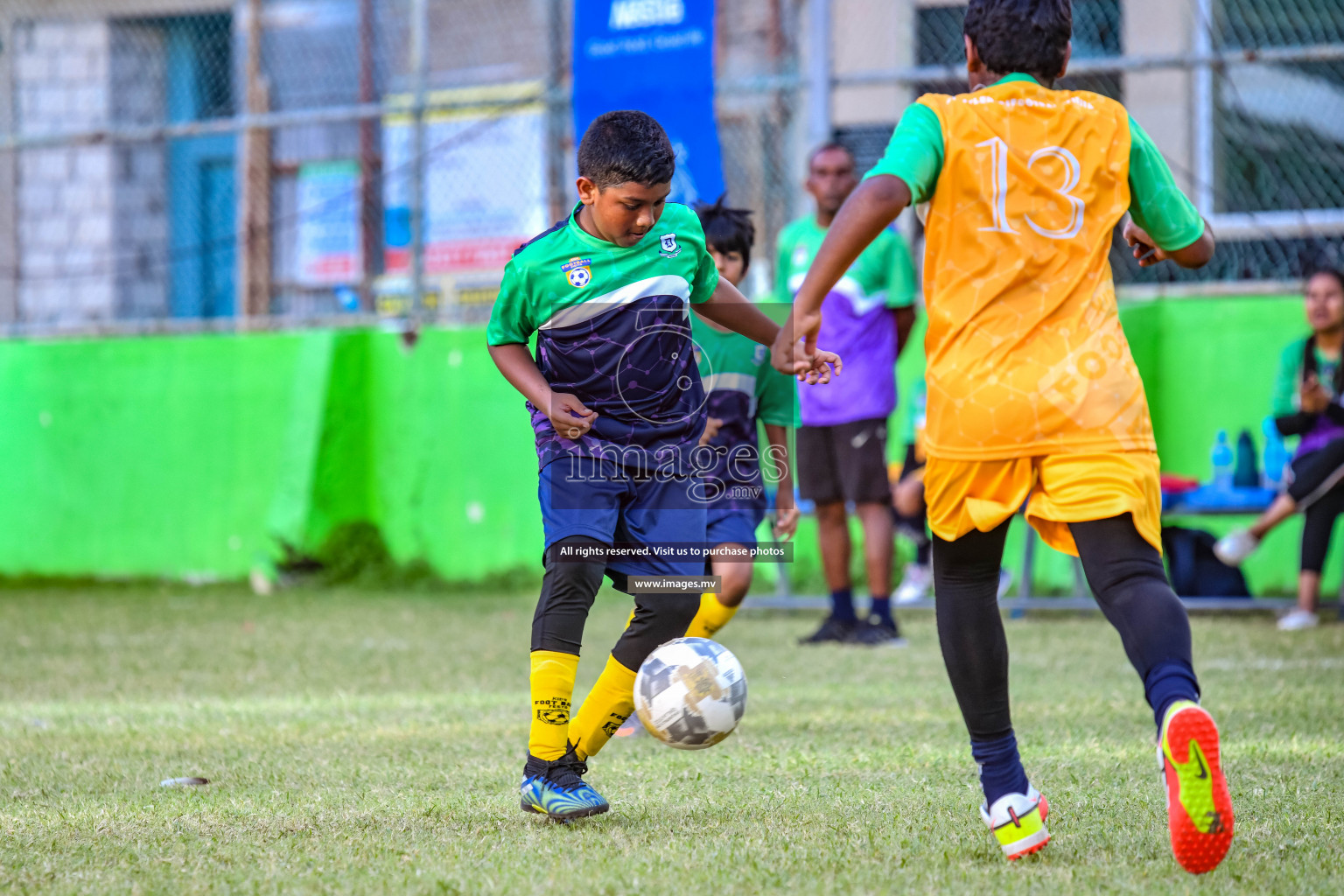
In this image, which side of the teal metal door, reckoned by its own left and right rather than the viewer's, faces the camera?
front

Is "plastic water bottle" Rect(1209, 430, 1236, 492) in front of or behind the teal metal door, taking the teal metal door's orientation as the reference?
in front

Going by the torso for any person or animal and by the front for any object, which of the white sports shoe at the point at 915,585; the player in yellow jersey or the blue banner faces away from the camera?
the player in yellow jersey

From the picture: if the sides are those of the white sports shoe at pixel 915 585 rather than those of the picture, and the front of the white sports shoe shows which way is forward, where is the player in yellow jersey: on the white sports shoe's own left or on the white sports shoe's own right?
on the white sports shoe's own left

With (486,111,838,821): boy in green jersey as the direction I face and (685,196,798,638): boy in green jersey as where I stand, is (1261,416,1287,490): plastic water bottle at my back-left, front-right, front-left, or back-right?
back-left

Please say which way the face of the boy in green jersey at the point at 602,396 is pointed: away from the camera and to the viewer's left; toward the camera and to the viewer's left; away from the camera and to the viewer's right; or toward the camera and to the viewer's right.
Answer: toward the camera and to the viewer's right

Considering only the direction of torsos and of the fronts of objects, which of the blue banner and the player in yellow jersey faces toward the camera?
the blue banner

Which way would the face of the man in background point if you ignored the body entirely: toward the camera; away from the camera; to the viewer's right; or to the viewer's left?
toward the camera

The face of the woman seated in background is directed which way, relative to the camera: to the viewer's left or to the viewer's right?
to the viewer's left

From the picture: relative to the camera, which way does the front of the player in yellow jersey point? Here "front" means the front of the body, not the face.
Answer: away from the camera

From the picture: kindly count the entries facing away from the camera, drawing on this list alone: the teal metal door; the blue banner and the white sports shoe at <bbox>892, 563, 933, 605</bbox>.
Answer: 0

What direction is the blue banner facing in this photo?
toward the camera

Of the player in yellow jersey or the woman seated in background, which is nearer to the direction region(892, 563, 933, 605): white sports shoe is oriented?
the player in yellow jersey

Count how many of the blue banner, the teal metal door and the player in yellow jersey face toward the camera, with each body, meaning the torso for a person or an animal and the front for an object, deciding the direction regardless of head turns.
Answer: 2

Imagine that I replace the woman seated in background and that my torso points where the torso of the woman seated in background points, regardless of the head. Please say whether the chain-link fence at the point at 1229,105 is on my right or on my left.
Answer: on my right

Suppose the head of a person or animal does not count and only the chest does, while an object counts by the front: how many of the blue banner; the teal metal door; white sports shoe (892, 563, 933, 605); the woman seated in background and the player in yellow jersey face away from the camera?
1

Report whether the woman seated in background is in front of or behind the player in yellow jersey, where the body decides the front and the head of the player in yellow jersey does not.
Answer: in front
